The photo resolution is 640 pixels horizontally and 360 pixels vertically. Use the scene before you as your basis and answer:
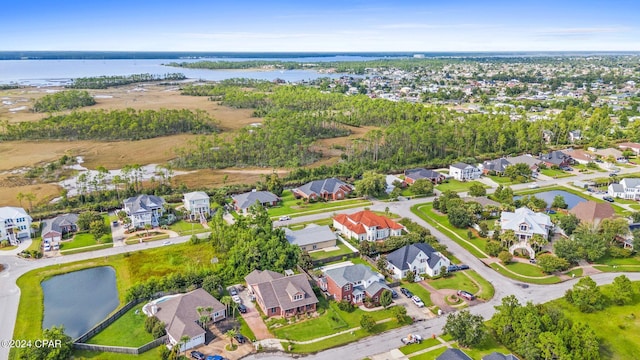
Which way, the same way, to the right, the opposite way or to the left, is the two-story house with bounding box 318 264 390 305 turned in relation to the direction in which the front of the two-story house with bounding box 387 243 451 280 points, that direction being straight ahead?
the same way

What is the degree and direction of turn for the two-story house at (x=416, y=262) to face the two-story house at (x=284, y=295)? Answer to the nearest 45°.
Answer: approximately 90° to its right

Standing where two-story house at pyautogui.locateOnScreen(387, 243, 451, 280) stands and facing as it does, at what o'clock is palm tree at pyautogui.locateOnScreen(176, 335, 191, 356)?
The palm tree is roughly at 3 o'clock from the two-story house.

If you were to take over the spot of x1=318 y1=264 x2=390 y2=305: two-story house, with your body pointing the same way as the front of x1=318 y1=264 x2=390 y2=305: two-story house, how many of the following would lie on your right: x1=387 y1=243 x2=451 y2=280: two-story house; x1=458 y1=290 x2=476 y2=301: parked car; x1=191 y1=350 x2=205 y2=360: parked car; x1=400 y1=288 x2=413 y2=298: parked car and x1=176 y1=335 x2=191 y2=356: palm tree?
2

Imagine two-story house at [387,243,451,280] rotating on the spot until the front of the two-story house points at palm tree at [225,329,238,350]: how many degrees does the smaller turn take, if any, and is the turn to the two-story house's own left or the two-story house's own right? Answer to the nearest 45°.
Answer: approximately 90° to the two-story house's own right

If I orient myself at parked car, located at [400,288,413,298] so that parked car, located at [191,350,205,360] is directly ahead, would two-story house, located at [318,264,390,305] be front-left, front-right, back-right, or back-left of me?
front-right

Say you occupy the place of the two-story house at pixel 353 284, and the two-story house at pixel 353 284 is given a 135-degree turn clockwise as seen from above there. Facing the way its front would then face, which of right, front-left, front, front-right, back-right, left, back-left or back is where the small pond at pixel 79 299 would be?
front

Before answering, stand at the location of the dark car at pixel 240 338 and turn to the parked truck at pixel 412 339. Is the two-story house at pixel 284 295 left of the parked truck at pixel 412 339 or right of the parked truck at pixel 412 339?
left

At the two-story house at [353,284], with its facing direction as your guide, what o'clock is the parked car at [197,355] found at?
The parked car is roughly at 3 o'clock from the two-story house.

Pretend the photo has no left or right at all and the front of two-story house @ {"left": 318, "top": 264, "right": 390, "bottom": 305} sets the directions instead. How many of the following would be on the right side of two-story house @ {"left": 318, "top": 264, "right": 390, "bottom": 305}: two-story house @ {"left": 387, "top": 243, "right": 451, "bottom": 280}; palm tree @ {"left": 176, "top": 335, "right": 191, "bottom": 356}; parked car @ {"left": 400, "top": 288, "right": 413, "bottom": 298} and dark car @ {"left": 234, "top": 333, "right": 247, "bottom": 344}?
2

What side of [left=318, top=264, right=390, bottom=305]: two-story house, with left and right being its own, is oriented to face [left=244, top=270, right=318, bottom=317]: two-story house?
right

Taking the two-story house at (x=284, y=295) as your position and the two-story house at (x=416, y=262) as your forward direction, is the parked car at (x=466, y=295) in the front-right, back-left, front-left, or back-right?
front-right

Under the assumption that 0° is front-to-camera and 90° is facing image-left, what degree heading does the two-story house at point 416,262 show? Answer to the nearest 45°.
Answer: approximately 315°

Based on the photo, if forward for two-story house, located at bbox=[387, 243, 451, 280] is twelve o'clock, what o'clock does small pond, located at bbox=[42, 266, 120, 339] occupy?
The small pond is roughly at 4 o'clock from the two-story house.

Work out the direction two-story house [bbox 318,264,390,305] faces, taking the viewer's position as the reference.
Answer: facing the viewer and to the right of the viewer

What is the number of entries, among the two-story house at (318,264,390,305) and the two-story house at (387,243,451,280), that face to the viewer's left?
0
